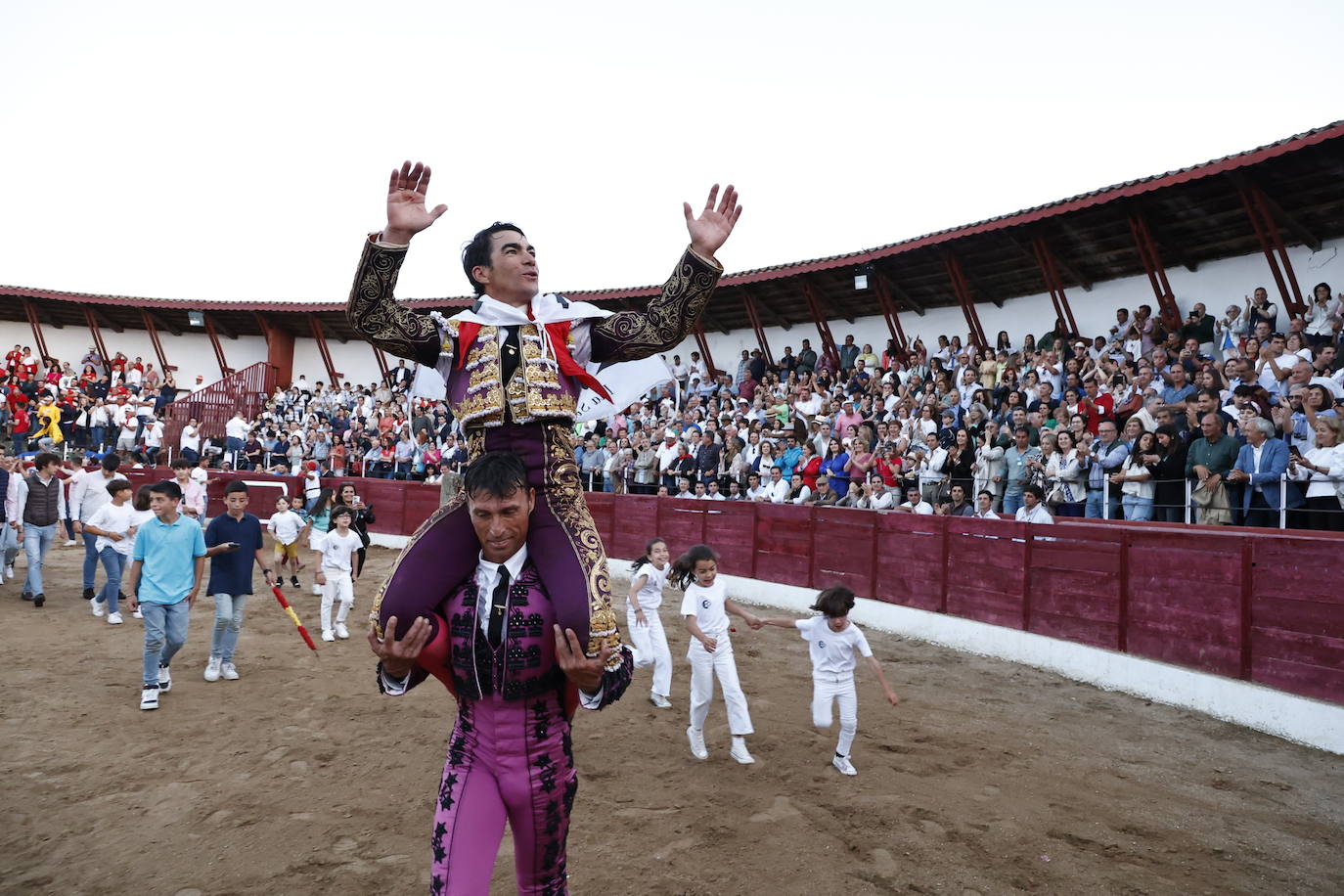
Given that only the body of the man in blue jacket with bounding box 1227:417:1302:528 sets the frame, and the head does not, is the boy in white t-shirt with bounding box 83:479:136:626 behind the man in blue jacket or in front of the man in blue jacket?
in front

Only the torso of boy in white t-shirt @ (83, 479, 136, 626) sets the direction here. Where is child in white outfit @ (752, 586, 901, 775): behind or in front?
in front

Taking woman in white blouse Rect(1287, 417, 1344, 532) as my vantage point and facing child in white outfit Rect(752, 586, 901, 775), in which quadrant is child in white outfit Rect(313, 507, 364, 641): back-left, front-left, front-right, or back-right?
front-right

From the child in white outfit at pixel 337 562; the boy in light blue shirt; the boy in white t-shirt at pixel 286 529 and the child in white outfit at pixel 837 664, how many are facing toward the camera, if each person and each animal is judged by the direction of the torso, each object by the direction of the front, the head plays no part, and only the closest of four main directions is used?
4

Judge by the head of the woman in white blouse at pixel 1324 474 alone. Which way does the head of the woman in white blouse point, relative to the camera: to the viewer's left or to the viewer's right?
to the viewer's left

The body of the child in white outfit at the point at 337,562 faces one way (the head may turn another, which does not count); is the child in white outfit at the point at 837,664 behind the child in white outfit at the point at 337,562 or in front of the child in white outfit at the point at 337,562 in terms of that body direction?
in front

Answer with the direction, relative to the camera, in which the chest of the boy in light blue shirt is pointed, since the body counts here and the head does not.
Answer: toward the camera

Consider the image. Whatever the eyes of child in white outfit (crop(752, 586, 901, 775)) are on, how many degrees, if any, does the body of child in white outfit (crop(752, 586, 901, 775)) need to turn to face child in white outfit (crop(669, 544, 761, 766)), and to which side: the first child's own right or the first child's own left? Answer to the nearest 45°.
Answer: approximately 90° to the first child's own right

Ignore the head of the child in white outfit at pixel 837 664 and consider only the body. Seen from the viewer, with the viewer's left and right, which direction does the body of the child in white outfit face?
facing the viewer

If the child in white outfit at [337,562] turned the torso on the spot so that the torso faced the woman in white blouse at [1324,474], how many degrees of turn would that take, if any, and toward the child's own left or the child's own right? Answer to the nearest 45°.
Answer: approximately 45° to the child's own left

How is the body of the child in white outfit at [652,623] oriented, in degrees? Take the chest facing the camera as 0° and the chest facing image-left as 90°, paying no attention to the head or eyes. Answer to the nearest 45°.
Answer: approximately 315°

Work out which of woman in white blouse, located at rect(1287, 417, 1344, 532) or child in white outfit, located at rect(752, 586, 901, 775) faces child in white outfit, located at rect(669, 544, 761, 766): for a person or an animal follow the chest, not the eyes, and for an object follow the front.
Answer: the woman in white blouse

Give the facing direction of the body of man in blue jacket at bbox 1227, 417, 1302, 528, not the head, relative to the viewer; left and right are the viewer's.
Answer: facing the viewer and to the left of the viewer
